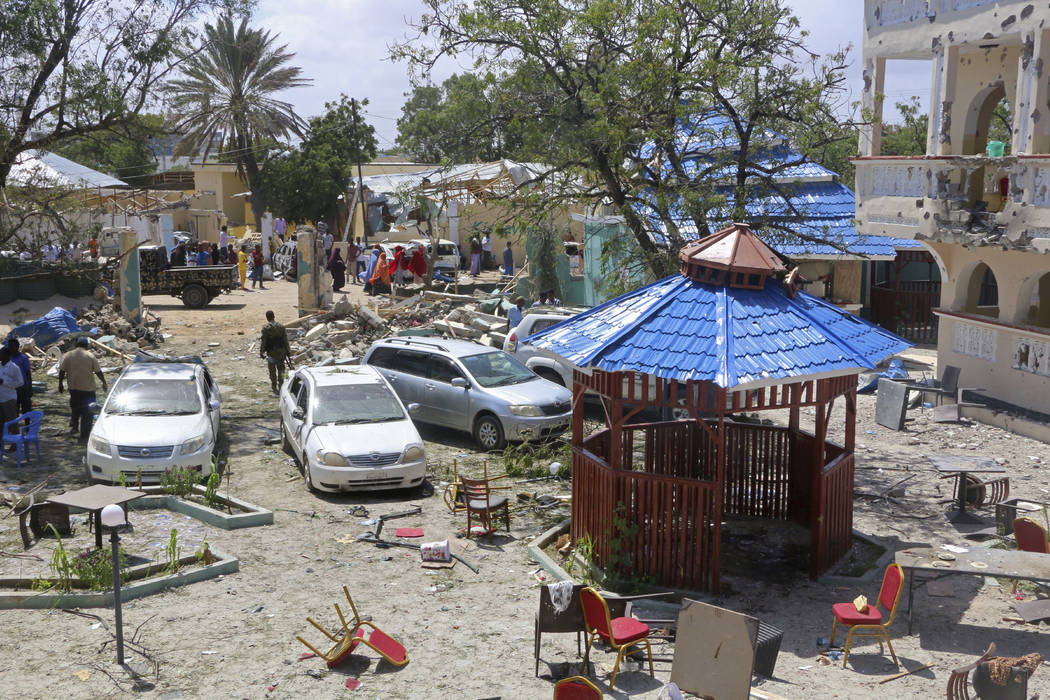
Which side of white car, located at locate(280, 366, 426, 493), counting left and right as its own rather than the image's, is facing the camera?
front

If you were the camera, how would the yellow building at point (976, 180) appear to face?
facing the viewer and to the left of the viewer

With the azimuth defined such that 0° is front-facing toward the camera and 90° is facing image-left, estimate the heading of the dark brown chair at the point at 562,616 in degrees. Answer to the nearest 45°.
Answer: approximately 180°

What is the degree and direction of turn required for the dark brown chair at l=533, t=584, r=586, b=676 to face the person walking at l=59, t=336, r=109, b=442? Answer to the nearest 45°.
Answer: approximately 45° to its left

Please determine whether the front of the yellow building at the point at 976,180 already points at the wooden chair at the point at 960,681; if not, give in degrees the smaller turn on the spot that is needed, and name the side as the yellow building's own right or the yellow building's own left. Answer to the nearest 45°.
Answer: approximately 45° to the yellow building's own left

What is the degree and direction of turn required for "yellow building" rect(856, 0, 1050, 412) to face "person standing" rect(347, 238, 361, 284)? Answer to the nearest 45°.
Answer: approximately 90° to its right

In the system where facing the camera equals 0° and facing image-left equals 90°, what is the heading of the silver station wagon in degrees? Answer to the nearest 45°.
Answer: approximately 315°

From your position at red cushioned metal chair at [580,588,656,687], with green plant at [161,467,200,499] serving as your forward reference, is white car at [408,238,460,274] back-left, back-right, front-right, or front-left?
front-right

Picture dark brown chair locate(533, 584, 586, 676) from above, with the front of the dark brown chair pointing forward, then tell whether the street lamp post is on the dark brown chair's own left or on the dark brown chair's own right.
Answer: on the dark brown chair's own left
